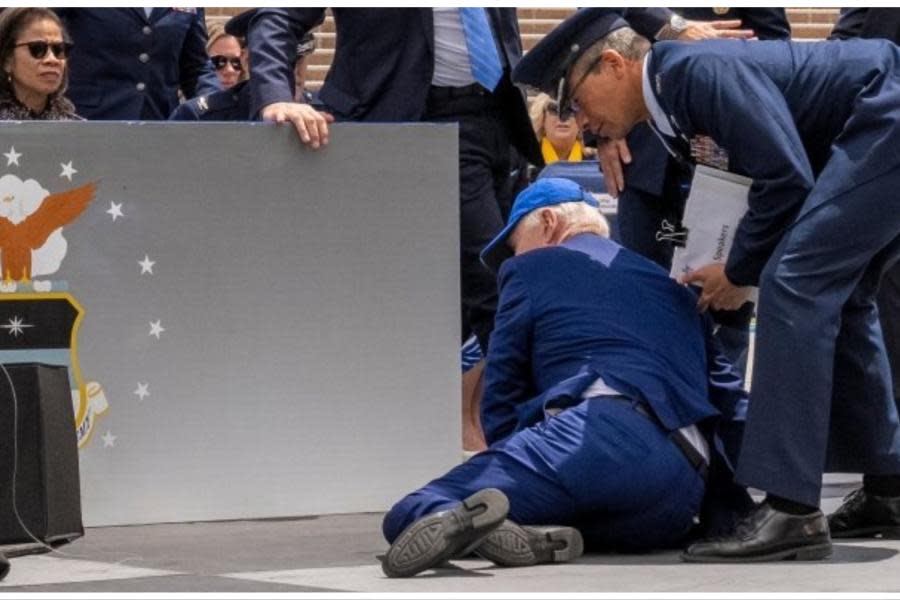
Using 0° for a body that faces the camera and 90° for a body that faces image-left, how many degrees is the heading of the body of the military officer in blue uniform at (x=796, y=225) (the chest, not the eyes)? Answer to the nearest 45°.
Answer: approximately 90°

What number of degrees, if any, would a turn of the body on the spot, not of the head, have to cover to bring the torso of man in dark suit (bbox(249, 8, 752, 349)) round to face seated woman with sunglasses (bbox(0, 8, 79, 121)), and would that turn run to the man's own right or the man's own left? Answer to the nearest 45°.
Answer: approximately 135° to the man's own right

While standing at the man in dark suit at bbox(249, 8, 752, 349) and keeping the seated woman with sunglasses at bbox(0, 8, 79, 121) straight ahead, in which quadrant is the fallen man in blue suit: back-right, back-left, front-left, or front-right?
back-left

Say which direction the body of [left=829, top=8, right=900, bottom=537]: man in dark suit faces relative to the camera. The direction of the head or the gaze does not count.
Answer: to the viewer's left
